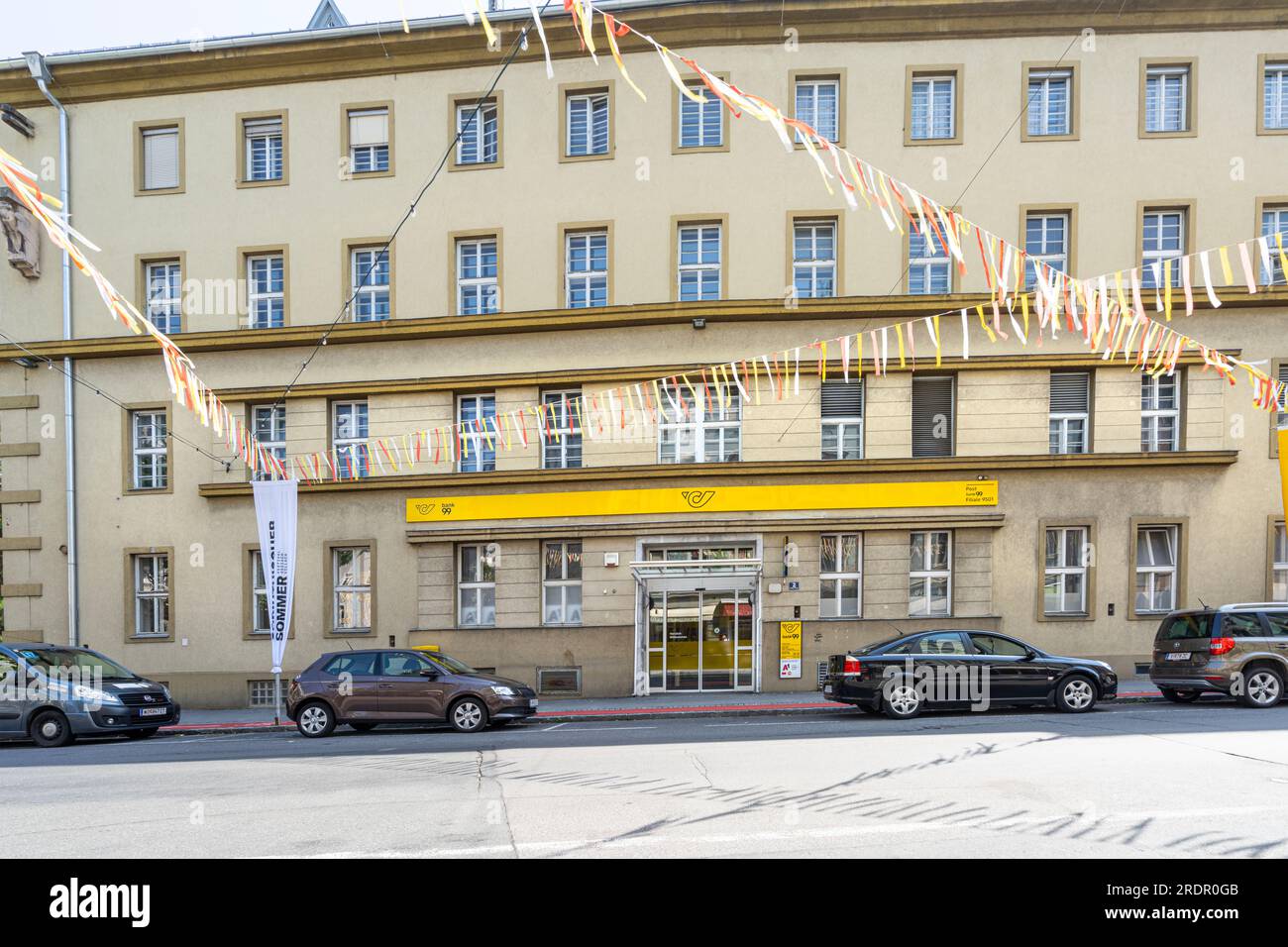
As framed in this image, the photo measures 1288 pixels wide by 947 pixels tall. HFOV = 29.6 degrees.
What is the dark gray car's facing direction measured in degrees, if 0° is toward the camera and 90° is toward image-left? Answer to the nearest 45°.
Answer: approximately 315°

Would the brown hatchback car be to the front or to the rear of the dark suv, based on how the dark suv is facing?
to the rear

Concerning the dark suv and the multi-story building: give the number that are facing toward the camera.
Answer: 1

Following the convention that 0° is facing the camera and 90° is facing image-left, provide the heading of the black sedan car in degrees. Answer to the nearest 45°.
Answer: approximately 270°

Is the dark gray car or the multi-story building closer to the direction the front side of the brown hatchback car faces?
the multi-story building

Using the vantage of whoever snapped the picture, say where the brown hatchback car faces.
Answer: facing to the right of the viewer

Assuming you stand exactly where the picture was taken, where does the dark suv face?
facing away from the viewer and to the right of the viewer

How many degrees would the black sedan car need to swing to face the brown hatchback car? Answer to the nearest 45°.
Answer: approximately 180°

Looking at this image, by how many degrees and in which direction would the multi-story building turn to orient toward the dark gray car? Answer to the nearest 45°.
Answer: approximately 45° to its right
